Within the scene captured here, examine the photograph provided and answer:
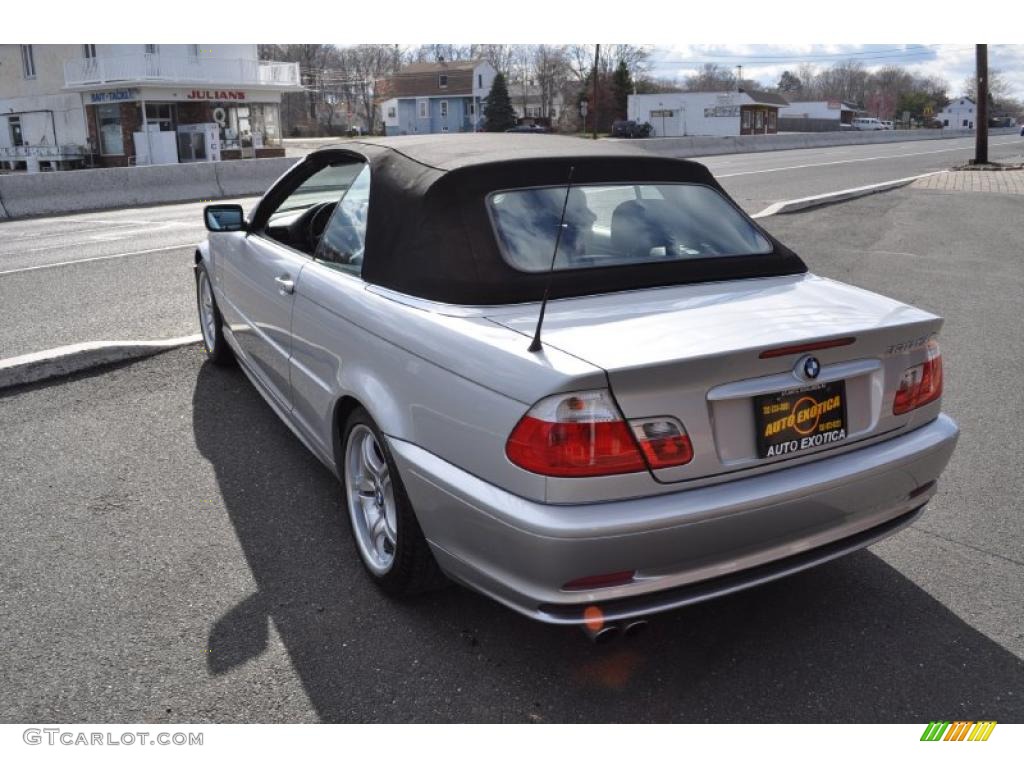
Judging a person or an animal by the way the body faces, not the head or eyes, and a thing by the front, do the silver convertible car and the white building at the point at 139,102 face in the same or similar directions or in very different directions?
very different directions

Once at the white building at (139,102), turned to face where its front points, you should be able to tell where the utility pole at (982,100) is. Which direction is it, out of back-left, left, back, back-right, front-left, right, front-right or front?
front-left

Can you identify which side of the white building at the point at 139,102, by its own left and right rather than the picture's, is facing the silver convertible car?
front

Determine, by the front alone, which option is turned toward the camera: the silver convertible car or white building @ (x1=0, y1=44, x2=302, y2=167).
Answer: the white building

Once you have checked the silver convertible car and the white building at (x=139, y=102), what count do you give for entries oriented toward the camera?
1

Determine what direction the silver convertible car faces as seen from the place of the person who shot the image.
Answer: facing away from the viewer and to the left of the viewer

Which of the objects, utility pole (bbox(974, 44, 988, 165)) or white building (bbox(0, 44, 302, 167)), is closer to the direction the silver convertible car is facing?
the white building

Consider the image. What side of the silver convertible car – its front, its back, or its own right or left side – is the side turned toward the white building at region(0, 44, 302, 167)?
front

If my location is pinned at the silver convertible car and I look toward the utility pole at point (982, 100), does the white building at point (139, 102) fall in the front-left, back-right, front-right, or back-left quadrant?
front-left

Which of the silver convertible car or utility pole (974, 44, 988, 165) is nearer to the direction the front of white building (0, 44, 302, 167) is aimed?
the silver convertible car

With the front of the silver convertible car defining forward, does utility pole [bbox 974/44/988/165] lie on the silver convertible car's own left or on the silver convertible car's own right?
on the silver convertible car's own right

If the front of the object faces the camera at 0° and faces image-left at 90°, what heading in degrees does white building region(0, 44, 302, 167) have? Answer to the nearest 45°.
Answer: approximately 0°
